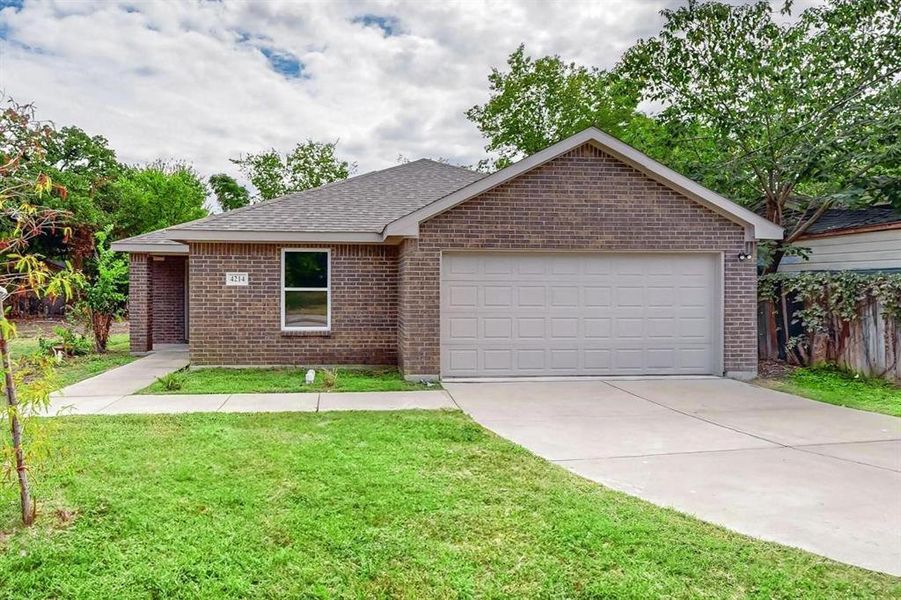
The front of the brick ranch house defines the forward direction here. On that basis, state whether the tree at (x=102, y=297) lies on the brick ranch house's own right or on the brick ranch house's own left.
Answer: on the brick ranch house's own right

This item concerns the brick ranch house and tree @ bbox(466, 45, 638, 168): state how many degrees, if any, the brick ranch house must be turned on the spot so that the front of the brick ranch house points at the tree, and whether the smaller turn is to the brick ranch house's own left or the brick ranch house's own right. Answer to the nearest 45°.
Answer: approximately 180°

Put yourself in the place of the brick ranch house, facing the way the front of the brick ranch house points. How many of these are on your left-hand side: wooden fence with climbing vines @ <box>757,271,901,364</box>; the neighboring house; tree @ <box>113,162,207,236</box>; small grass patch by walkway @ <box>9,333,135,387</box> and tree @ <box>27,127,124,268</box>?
2

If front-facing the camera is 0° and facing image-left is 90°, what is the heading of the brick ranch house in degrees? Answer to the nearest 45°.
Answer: approximately 0°

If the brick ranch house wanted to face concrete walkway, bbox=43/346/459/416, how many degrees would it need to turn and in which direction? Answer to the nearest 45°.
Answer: approximately 45° to its right

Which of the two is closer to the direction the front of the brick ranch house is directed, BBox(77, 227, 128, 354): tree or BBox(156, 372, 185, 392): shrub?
the shrub

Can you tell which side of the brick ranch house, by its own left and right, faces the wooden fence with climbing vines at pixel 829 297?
left

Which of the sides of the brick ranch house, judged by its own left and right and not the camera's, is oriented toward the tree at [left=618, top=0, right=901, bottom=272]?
left

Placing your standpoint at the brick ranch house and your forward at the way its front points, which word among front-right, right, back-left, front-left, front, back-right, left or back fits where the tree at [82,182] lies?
back-right

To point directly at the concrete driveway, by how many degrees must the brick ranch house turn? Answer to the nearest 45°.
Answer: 0° — it already faces it
